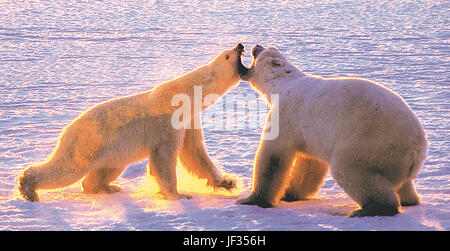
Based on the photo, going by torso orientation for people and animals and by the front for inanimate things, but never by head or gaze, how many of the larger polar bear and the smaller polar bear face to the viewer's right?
1

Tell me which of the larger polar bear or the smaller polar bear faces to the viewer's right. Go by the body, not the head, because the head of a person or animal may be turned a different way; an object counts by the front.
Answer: the smaller polar bear

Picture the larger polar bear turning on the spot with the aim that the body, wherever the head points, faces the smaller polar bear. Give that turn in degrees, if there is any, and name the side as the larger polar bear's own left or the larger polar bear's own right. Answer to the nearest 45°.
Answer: approximately 45° to the larger polar bear's own left

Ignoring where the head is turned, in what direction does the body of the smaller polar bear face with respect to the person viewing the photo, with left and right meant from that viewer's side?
facing to the right of the viewer

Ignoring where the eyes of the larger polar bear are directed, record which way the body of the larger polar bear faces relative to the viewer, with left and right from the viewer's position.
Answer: facing away from the viewer and to the left of the viewer

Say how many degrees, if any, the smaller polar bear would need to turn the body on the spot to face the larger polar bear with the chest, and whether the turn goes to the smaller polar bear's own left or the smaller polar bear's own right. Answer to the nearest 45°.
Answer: approximately 45° to the smaller polar bear's own right
